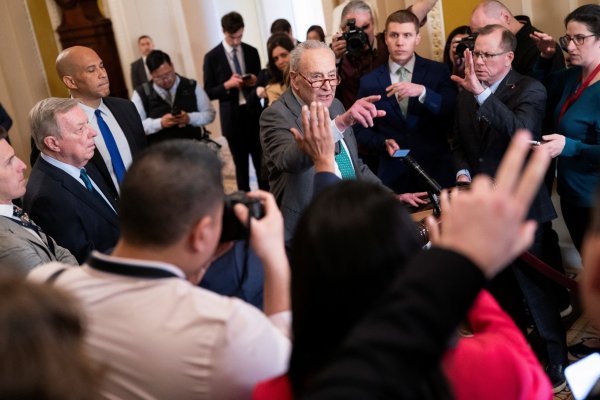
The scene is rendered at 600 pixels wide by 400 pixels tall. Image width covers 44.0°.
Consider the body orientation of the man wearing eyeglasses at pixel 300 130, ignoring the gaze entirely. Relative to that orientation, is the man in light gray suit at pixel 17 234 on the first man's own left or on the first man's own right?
on the first man's own right

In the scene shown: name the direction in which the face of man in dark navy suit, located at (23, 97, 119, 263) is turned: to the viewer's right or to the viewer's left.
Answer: to the viewer's right

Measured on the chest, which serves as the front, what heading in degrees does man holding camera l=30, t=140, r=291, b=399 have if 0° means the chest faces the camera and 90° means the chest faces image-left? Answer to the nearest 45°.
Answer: approximately 225°

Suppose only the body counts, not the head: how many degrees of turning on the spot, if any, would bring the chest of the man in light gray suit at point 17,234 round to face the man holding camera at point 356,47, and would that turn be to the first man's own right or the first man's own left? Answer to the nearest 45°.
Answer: approximately 45° to the first man's own left

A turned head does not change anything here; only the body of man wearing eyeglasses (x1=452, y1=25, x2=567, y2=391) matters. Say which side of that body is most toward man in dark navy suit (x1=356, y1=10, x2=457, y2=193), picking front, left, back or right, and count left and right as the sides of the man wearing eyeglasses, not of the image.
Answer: right

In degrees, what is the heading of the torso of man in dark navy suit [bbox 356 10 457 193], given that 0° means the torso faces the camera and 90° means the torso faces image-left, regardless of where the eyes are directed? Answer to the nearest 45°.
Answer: approximately 0°

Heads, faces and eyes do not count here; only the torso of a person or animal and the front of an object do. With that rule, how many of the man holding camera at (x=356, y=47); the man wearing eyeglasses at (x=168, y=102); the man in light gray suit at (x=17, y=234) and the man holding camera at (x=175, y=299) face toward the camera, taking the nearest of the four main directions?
2

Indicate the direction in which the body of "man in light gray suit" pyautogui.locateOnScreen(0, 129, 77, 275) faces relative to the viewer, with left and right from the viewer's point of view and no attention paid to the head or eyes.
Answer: facing to the right of the viewer
